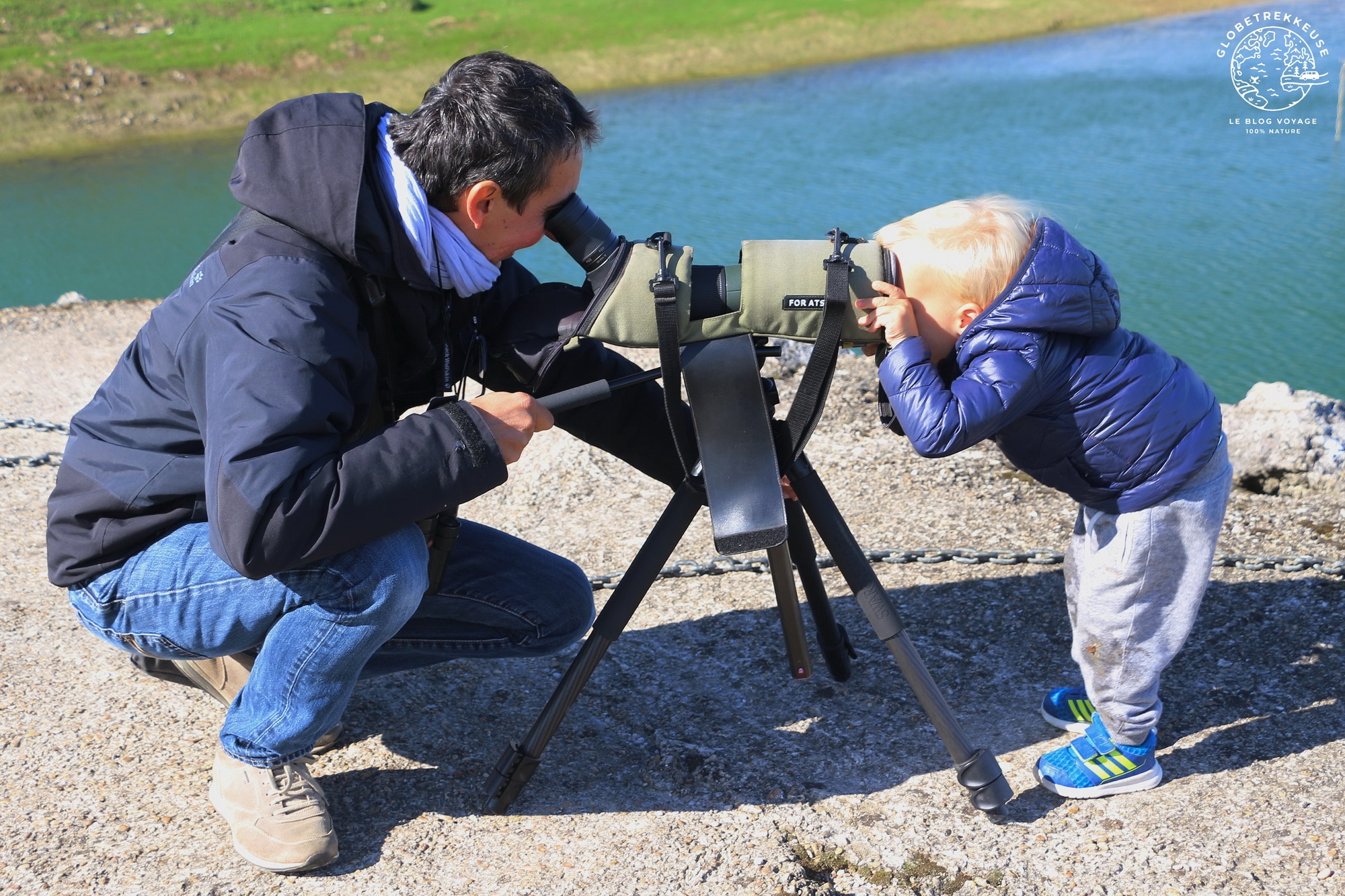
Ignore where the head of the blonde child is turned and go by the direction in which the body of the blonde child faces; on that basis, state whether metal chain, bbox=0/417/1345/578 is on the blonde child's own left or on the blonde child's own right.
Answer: on the blonde child's own right

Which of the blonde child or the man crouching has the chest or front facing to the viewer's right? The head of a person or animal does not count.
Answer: the man crouching

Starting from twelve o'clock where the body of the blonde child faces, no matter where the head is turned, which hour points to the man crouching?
The man crouching is roughly at 11 o'clock from the blonde child.

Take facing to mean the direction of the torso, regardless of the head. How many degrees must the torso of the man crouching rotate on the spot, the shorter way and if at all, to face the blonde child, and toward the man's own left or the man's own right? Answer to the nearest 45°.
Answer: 0° — they already face them

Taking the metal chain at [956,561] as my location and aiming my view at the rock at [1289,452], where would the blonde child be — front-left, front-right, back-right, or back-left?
back-right

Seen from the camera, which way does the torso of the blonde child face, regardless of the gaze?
to the viewer's left

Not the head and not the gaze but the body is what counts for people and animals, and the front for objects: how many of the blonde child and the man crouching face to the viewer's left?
1

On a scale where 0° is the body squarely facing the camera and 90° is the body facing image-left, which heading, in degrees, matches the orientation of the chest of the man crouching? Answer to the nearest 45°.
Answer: approximately 270°

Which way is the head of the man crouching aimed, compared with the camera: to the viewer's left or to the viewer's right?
to the viewer's right

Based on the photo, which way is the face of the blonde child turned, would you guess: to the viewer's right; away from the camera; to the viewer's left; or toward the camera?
to the viewer's left
